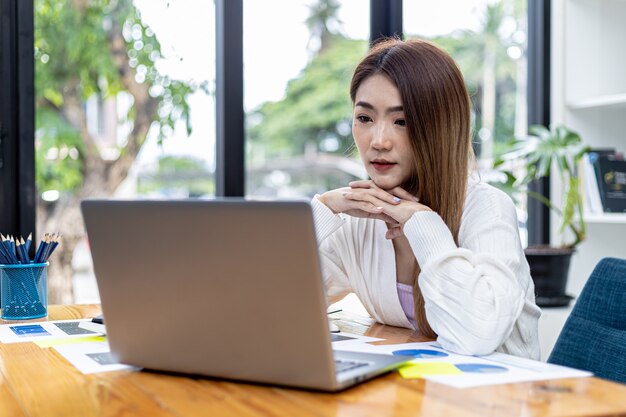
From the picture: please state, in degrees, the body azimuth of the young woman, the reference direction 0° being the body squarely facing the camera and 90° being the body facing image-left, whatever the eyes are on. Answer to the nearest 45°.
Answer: approximately 45°

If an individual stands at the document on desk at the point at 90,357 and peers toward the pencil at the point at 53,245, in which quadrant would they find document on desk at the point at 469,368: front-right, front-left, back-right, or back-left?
back-right

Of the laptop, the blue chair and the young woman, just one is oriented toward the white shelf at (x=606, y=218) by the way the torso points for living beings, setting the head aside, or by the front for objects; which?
the laptop

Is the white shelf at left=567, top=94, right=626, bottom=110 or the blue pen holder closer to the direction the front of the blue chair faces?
the blue pen holder

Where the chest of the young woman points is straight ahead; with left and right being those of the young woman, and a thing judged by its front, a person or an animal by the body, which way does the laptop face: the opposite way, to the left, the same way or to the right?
the opposite way

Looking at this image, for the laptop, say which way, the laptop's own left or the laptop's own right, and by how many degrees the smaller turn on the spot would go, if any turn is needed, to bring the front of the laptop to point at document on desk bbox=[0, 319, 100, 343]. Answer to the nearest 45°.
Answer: approximately 90° to the laptop's own left

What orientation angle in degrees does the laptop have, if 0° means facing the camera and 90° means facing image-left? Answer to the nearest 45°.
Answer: approximately 225°
